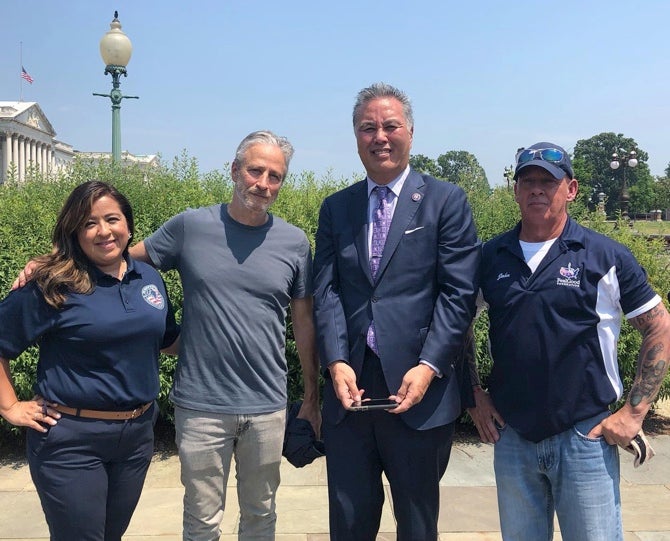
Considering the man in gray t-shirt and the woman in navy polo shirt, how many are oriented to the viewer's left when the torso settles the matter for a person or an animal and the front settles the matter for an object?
0

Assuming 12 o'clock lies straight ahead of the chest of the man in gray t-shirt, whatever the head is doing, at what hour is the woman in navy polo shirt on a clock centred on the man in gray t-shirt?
The woman in navy polo shirt is roughly at 2 o'clock from the man in gray t-shirt.

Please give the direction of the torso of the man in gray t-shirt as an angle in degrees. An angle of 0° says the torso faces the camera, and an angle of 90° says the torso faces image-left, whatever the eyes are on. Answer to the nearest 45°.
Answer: approximately 0°

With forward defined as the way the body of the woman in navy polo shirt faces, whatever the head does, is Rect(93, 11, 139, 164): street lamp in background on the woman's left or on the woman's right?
on the woman's left

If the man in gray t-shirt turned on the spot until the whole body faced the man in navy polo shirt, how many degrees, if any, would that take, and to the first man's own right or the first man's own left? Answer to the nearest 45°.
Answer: approximately 45° to the first man's own left

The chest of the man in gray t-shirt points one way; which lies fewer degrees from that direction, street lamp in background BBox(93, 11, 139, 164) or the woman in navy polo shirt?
the woman in navy polo shirt

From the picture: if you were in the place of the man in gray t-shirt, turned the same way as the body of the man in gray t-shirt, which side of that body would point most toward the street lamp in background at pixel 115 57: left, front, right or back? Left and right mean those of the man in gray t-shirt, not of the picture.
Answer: back

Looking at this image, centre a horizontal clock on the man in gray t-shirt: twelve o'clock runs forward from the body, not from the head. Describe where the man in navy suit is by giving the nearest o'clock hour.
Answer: The man in navy suit is roughly at 10 o'clock from the man in gray t-shirt.
